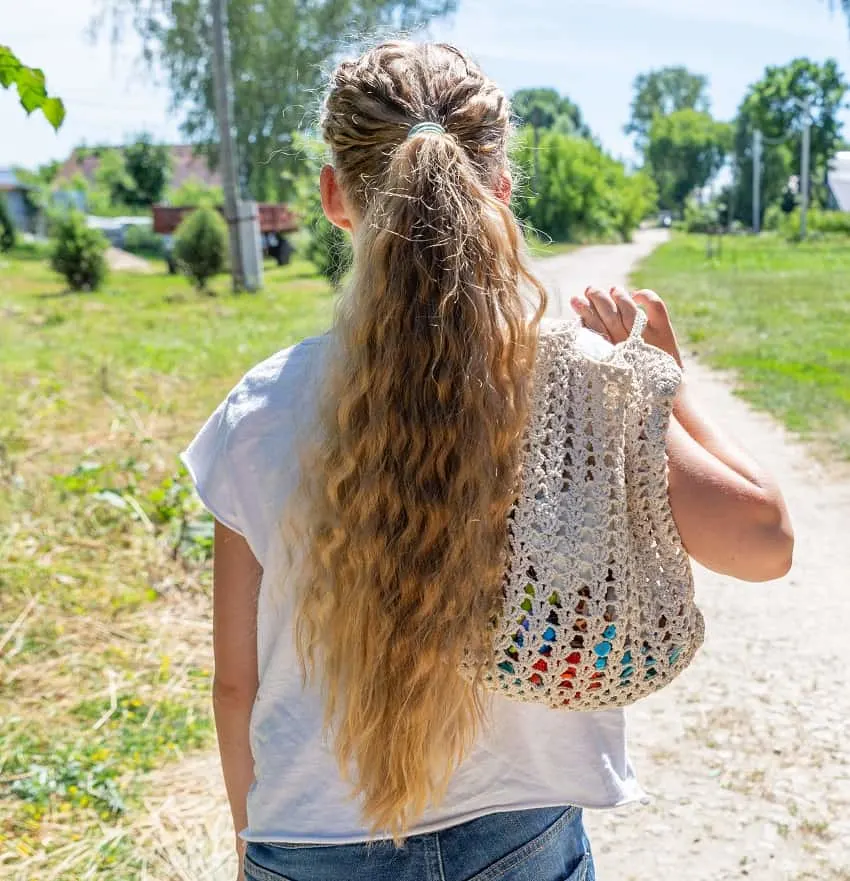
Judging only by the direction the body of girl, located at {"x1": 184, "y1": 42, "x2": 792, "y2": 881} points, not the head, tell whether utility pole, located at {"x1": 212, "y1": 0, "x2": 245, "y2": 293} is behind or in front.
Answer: in front

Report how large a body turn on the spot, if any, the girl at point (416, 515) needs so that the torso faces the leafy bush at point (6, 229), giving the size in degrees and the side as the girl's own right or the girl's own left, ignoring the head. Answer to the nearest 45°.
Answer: approximately 45° to the girl's own left

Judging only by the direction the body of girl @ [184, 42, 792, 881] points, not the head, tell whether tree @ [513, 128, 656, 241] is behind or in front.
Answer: in front

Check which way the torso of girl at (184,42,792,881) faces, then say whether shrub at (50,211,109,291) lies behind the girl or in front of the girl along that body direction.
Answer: in front

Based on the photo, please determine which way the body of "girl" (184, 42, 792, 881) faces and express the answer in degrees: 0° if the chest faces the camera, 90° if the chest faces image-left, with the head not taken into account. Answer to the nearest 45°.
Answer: approximately 180°

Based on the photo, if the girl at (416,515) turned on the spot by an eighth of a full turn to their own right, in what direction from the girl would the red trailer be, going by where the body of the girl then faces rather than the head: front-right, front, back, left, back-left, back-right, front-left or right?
front-left

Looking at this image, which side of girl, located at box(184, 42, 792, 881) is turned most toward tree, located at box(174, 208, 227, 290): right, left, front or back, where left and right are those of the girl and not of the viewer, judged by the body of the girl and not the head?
front

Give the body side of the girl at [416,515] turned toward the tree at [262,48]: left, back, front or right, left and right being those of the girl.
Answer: front
